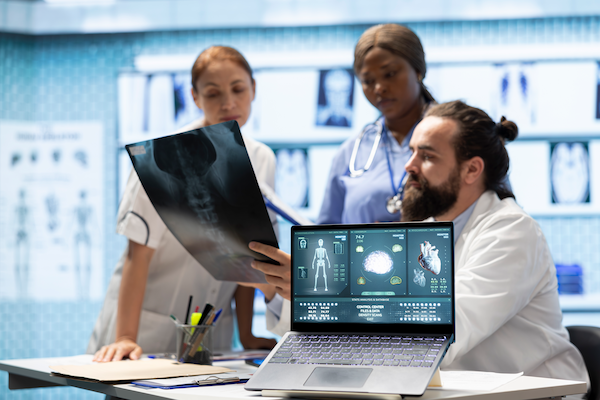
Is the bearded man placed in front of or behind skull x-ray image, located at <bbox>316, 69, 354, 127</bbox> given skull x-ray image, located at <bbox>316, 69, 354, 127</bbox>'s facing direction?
in front

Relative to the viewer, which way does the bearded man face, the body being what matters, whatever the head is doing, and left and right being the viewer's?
facing to the left of the viewer

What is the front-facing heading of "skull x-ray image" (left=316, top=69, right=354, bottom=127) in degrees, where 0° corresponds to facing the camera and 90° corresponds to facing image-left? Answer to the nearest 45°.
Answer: approximately 0°

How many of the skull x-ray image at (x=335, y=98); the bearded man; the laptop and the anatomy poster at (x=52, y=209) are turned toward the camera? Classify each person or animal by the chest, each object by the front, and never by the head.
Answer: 3

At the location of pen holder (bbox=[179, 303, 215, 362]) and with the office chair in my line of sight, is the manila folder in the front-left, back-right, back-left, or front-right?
back-right

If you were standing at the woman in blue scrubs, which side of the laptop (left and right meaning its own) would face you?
back

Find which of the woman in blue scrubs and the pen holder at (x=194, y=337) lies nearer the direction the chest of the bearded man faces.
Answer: the pen holder

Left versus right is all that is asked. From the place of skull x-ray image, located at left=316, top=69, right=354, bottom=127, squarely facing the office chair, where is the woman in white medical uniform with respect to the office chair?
right

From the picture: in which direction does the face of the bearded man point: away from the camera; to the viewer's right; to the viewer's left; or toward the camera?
to the viewer's left

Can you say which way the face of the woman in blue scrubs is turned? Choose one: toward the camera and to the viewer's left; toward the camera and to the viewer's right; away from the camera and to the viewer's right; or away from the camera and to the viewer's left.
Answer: toward the camera and to the viewer's left
